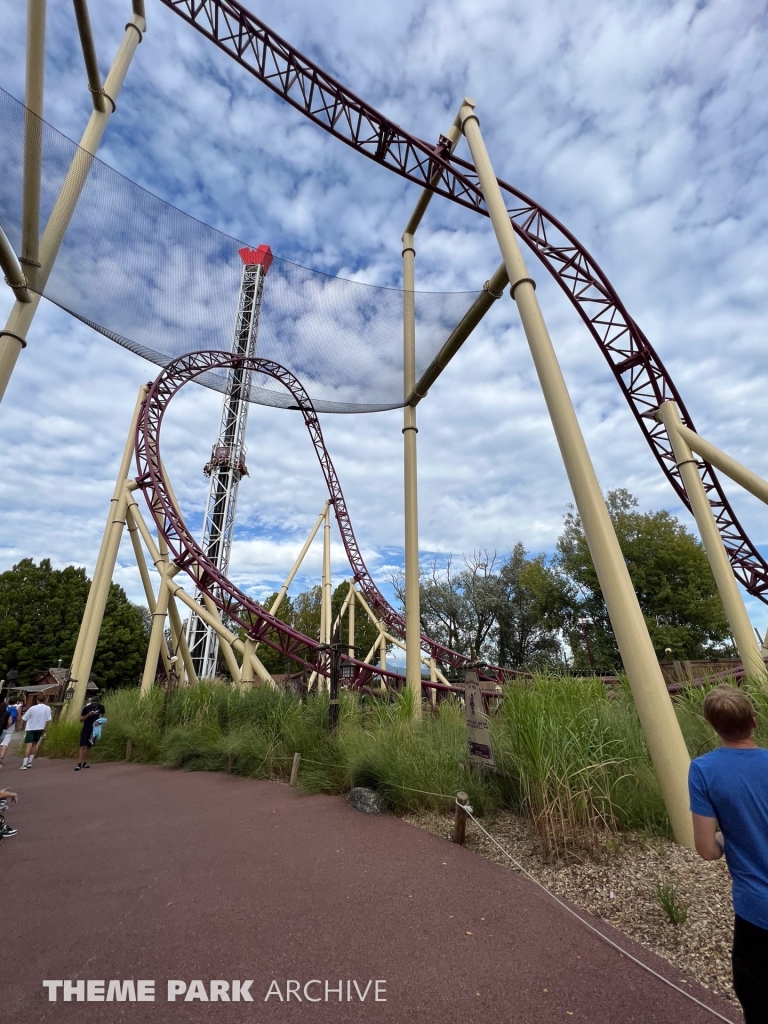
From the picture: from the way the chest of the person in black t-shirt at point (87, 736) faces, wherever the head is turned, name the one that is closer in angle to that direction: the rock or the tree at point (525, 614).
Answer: the rock

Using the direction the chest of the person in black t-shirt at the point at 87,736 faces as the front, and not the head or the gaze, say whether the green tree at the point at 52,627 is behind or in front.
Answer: behind

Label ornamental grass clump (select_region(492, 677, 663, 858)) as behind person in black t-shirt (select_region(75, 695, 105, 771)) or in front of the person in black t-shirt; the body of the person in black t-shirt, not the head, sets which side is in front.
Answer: in front

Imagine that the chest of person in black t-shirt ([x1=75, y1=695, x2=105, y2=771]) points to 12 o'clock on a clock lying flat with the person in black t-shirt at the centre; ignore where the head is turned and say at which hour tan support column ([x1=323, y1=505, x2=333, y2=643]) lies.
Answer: The tan support column is roughly at 8 o'clock from the person in black t-shirt.

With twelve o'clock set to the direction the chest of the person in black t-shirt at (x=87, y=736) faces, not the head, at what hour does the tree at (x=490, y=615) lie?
The tree is roughly at 8 o'clock from the person in black t-shirt.

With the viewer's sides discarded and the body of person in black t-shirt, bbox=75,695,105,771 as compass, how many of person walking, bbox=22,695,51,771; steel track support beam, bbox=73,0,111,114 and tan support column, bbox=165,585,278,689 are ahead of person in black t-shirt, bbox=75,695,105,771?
1

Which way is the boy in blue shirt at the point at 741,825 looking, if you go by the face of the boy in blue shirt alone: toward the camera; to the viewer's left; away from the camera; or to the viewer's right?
away from the camera

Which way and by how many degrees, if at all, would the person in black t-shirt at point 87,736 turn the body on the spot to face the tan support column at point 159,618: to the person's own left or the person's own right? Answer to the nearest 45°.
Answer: approximately 180°

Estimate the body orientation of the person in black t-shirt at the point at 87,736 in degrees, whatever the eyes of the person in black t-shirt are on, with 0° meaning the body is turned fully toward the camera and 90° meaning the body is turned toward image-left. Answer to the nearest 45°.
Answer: approximately 0°

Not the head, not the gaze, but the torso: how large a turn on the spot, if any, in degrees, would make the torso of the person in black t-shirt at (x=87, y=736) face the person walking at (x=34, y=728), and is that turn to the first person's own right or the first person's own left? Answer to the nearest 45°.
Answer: approximately 135° to the first person's own right
